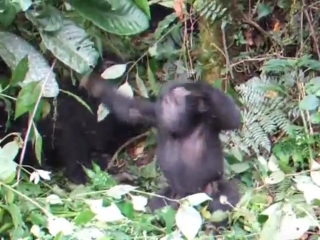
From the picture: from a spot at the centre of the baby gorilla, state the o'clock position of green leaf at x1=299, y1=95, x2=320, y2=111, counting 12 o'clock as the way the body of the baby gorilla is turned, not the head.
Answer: The green leaf is roughly at 9 o'clock from the baby gorilla.

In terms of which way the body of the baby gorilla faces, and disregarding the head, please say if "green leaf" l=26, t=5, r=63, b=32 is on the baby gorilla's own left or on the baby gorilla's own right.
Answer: on the baby gorilla's own right

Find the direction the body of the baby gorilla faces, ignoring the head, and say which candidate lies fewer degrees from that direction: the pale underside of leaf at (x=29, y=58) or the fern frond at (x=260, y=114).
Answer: the pale underside of leaf

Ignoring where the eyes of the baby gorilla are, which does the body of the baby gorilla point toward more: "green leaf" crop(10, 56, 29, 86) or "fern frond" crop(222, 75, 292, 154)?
the green leaf

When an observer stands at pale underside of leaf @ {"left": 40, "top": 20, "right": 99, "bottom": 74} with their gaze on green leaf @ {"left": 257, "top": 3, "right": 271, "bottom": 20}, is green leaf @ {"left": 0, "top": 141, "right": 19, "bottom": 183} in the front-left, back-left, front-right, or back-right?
back-right

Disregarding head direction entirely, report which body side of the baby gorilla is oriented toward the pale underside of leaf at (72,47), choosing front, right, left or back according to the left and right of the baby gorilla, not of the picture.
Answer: right

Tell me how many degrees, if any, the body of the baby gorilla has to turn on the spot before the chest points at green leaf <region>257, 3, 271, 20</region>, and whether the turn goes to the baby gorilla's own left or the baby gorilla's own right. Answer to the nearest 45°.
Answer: approximately 180°

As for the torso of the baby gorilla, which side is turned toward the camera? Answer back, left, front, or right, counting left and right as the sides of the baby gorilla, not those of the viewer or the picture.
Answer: front
